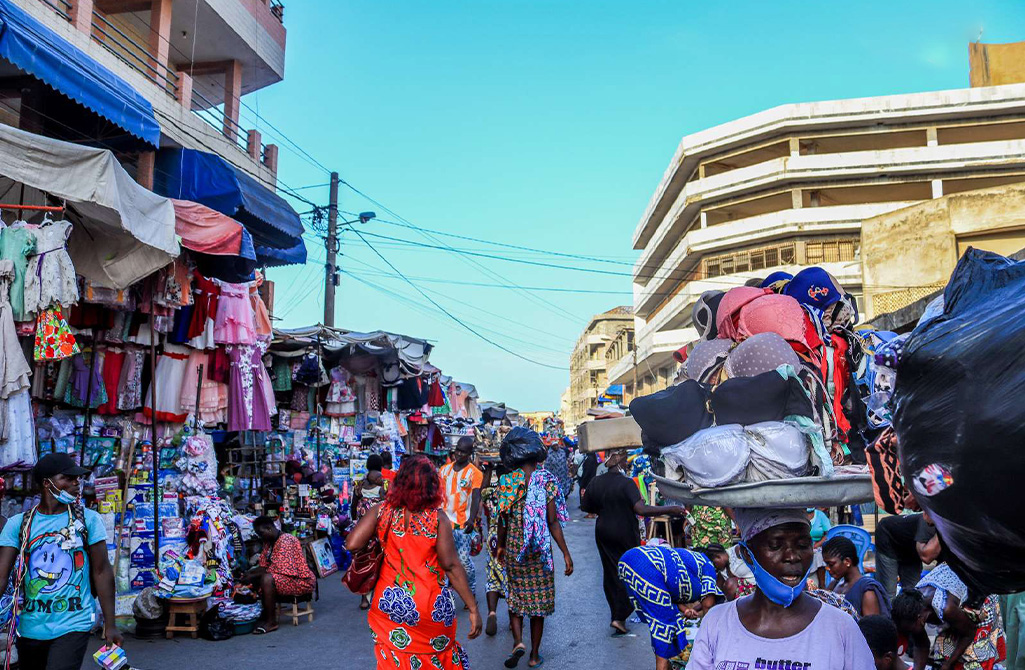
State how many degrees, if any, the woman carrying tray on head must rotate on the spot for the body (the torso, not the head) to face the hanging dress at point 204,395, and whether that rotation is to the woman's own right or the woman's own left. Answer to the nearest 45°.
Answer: approximately 135° to the woman's own right

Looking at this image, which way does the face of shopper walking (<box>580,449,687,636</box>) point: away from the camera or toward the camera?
away from the camera

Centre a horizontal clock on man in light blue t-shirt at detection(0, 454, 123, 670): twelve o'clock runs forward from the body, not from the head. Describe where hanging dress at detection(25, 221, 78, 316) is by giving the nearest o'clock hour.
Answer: The hanging dress is roughly at 6 o'clock from the man in light blue t-shirt.

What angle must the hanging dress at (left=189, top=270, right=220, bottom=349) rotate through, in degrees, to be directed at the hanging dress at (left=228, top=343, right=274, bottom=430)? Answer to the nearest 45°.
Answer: approximately 90° to its left

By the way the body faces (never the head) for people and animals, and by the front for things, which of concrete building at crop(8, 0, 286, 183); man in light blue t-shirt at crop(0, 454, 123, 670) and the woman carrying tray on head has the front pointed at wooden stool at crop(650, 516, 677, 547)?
the concrete building

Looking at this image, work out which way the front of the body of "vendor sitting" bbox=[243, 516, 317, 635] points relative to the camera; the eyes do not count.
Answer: to the viewer's left

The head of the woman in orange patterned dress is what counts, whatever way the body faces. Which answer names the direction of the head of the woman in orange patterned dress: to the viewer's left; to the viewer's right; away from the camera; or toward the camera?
away from the camera

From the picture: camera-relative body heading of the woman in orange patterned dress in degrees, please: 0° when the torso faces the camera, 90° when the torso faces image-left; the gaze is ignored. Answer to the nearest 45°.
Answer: approximately 180°

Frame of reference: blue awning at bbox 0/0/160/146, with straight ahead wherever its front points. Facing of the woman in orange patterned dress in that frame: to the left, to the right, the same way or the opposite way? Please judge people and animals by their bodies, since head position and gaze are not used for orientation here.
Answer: to the left

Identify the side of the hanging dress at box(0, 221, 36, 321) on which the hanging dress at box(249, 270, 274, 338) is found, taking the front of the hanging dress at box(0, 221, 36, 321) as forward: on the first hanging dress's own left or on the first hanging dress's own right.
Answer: on the first hanging dress's own left

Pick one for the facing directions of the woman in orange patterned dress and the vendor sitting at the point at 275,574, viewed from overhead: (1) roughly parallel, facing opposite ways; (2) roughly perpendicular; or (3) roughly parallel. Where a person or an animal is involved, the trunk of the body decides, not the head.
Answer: roughly perpendicular
